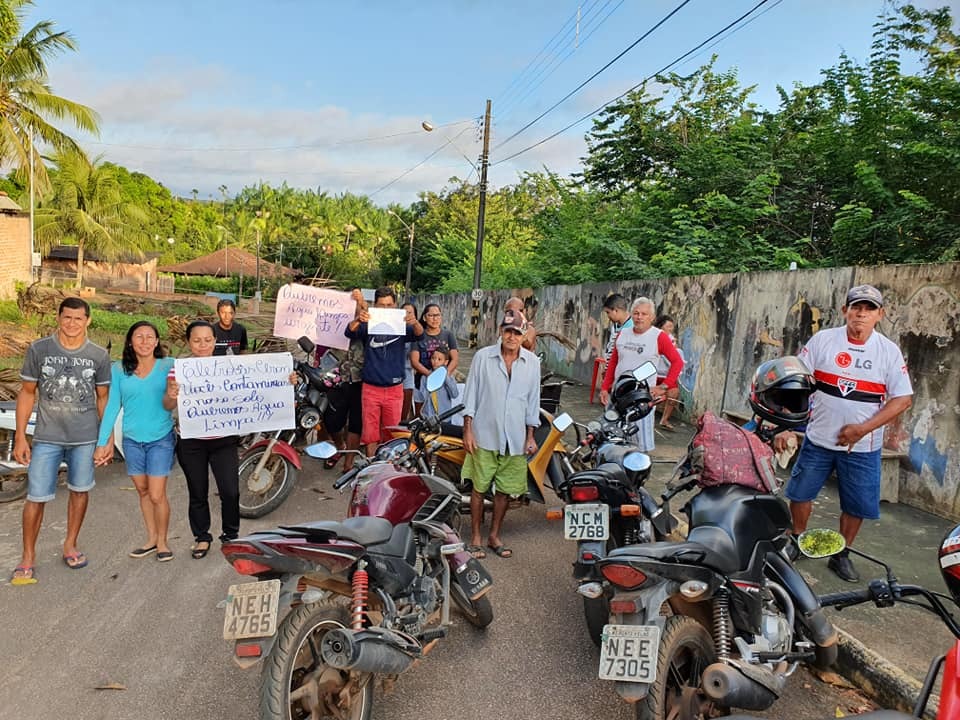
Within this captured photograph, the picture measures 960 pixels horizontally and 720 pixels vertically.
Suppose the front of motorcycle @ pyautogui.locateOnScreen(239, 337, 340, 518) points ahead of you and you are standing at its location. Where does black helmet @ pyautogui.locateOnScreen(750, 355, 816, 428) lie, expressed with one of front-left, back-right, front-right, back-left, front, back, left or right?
left

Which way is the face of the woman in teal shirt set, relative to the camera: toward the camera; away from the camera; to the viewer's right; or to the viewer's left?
toward the camera

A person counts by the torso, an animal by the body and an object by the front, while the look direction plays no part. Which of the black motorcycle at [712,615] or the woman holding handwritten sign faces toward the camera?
the woman holding handwritten sign

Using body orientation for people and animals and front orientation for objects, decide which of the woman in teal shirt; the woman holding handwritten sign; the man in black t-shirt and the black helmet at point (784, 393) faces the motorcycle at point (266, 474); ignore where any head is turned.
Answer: the man in black t-shirt

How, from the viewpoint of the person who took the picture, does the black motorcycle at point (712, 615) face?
facing away from the viewer and to the right of the viewer

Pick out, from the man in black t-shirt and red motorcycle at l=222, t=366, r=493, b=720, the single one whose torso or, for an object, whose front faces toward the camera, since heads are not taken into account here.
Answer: the man in black t-shirt

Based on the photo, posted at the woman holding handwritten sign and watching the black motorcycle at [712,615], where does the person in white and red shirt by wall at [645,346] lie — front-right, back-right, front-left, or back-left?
front-left

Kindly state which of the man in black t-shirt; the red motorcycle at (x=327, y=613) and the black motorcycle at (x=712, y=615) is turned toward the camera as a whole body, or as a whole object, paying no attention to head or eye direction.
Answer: the man in black t-shirt

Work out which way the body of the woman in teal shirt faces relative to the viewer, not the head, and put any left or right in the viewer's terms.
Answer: facing the viewer

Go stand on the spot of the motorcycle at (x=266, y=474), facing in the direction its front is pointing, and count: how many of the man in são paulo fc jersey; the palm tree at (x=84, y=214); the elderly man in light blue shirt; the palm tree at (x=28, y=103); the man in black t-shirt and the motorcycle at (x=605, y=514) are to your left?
3

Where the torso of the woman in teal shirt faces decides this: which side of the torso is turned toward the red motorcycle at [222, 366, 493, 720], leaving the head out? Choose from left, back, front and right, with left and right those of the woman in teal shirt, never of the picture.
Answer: front

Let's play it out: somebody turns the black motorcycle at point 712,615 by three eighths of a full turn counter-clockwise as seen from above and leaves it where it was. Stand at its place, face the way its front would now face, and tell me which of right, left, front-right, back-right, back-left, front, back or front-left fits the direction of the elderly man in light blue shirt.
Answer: front-right

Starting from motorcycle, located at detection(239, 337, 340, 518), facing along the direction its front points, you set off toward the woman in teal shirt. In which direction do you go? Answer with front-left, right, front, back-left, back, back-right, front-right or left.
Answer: front

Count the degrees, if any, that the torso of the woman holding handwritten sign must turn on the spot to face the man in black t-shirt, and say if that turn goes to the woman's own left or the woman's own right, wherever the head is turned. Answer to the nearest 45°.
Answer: approximately 180°

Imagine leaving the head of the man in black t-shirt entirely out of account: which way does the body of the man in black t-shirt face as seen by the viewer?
toward the camera

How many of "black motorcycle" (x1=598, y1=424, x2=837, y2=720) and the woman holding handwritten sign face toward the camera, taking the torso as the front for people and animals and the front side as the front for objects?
1

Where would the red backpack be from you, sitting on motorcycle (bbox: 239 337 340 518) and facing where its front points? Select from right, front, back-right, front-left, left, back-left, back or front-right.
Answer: left

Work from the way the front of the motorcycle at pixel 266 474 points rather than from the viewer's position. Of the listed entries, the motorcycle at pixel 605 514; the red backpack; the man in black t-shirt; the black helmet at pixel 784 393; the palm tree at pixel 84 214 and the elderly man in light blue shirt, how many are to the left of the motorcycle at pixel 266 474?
4

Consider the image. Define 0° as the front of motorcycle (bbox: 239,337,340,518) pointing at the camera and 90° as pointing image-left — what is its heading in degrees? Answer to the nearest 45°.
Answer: approximately 45°
